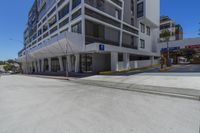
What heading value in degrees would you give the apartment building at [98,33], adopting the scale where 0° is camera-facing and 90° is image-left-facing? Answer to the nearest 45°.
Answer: approximately 45°
